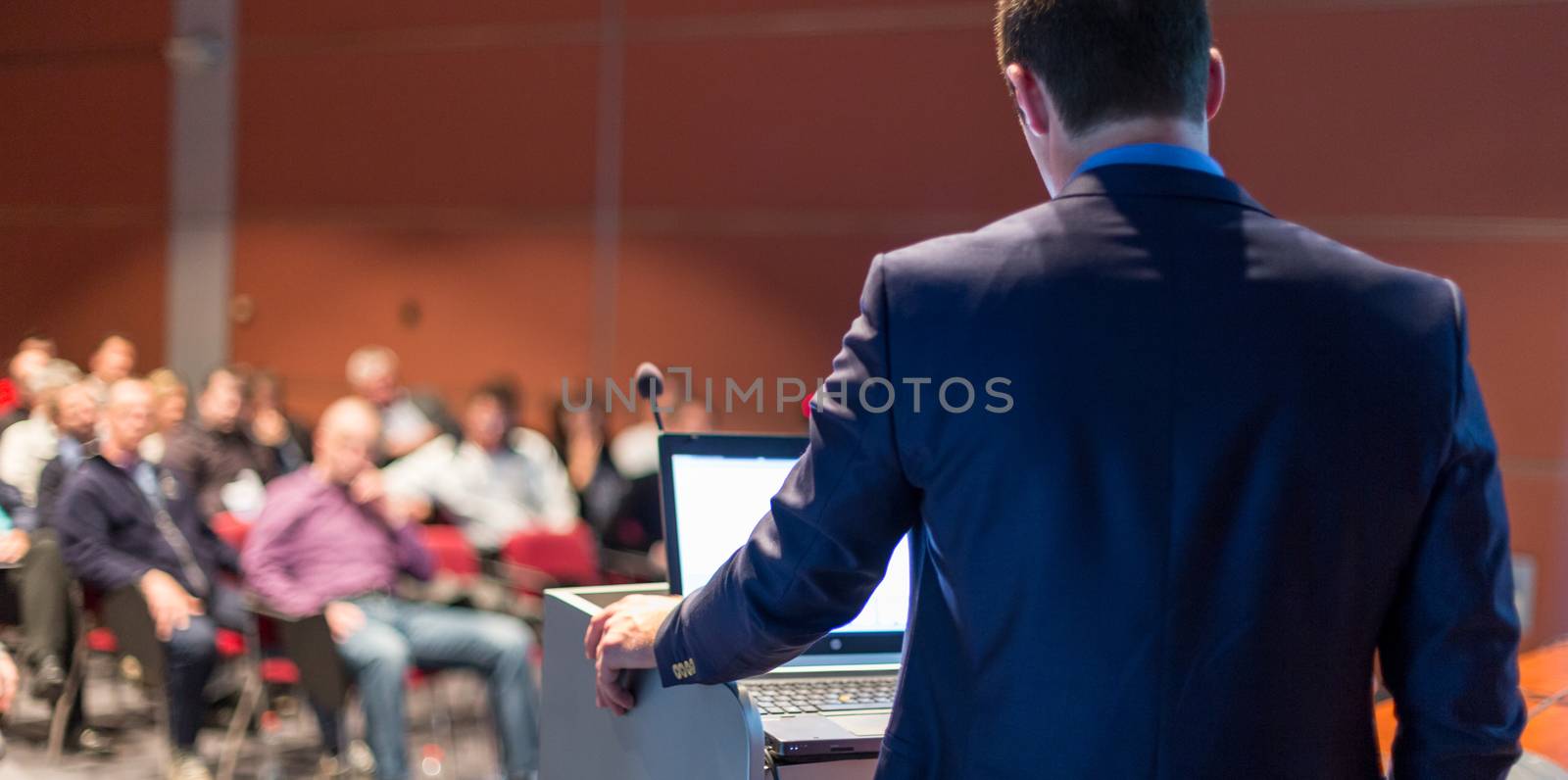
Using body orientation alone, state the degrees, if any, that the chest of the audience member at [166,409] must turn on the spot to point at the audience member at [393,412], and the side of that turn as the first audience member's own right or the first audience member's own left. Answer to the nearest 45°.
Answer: approximately 90° to the first audience member's own left

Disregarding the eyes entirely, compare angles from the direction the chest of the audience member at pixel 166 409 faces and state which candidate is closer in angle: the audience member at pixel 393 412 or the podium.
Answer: the podium

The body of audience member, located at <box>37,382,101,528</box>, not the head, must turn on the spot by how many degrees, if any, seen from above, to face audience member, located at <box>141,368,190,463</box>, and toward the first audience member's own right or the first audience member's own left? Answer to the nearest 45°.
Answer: approximately 135° to the first audience member's own left

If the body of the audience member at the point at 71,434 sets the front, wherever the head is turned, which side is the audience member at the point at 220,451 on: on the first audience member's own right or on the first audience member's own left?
on the first audience member's own left

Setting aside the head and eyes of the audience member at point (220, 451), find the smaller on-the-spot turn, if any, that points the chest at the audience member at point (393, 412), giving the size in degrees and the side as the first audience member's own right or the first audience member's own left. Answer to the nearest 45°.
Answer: approximately 90° to the first audience member's own left

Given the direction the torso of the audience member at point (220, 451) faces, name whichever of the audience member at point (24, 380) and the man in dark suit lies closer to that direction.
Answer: the man in dark suit

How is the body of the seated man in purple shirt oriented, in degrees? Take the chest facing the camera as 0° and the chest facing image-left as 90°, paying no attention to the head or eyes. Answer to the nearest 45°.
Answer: approximately 315°

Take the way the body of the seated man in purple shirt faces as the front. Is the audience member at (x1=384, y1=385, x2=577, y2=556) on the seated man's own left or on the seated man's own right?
on the seated man's own left

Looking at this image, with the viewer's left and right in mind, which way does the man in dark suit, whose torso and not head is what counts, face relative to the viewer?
facing away from the viewer
